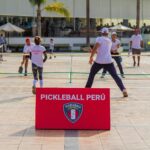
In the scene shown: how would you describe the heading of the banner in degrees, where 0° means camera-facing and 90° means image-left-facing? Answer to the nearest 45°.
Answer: approximately 0°

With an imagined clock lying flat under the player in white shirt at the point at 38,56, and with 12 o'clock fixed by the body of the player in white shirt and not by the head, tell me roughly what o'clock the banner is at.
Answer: The banner is roughly at 6 o'clock from the player in white shirt.

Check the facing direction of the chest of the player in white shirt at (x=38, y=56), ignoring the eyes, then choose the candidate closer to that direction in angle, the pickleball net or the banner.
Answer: the pickleball net

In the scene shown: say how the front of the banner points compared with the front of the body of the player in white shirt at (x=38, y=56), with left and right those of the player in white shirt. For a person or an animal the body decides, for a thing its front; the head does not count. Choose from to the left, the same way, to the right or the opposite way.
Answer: the opposite way

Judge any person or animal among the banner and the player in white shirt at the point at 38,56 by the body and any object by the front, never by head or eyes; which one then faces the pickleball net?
the player in white shirt

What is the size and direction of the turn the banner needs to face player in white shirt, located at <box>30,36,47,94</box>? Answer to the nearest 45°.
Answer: approximately 180°

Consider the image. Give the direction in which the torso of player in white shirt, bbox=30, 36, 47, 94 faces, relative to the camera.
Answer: away from the camera

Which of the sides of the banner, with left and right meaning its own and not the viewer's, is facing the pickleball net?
back

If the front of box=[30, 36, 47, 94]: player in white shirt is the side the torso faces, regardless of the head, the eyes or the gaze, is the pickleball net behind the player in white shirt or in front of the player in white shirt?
in front

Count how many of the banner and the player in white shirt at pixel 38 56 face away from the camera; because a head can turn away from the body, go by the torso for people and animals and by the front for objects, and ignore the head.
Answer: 1
